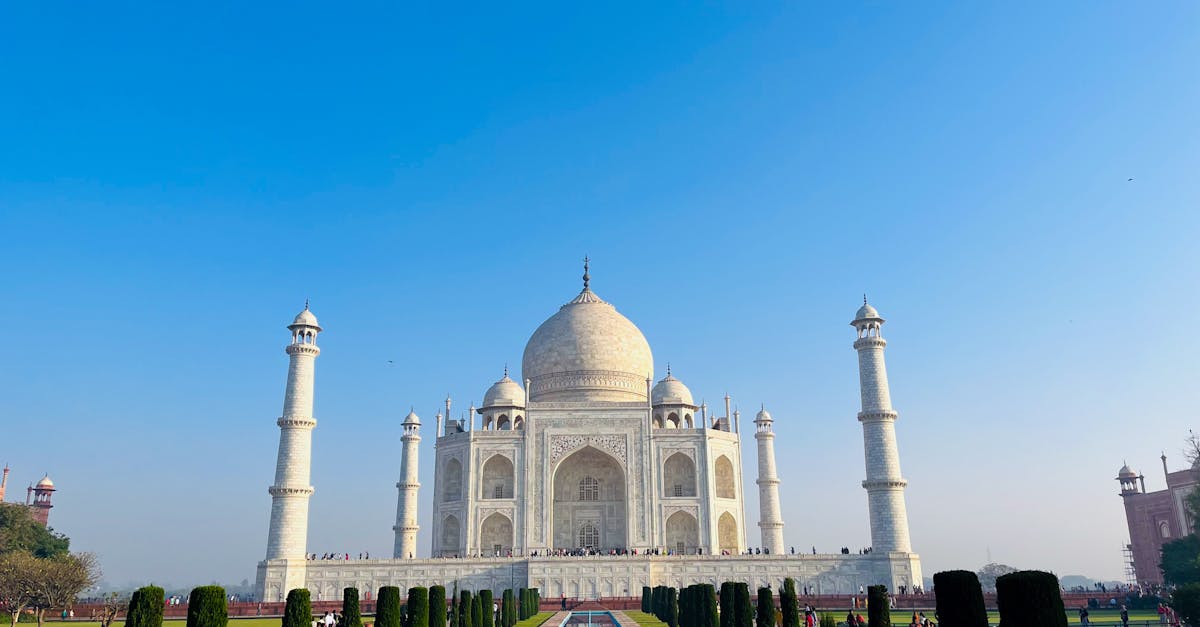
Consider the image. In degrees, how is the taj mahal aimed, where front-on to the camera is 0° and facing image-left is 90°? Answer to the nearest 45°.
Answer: approximately 0°

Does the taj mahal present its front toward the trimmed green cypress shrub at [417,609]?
yes

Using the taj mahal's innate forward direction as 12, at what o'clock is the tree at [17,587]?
The tree is roughly at 2 o'clock from the taj mahal.

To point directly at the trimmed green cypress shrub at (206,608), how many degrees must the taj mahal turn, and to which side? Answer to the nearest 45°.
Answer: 0° — it already faces it

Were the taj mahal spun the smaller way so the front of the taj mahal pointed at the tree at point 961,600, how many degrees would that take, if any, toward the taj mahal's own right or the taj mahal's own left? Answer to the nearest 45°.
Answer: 0° — it already faces it

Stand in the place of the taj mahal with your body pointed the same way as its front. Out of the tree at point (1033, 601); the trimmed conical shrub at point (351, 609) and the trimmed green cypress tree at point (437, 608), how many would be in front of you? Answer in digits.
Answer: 3

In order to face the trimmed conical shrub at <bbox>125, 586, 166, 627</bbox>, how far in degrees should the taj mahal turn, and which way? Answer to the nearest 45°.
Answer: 0° — it already faces it

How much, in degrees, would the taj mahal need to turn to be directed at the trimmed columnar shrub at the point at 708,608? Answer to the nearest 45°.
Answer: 0° — it already faces it
